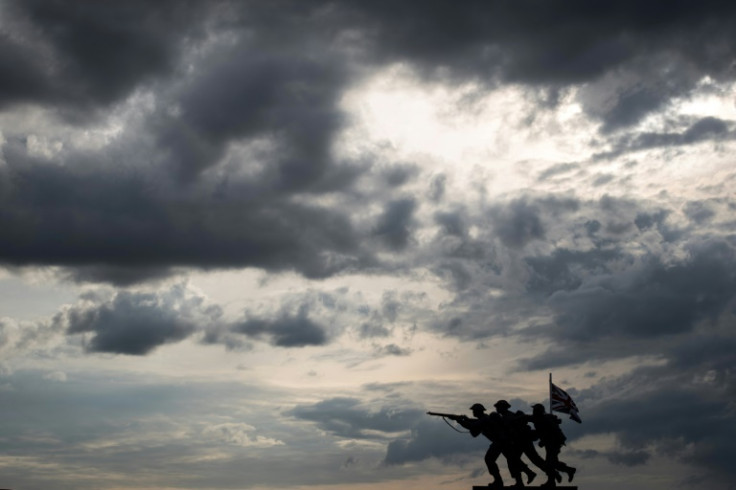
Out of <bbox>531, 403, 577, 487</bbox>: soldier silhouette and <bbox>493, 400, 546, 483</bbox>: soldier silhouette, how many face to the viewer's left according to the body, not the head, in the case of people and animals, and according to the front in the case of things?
2

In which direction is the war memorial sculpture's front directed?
to the viewer's left

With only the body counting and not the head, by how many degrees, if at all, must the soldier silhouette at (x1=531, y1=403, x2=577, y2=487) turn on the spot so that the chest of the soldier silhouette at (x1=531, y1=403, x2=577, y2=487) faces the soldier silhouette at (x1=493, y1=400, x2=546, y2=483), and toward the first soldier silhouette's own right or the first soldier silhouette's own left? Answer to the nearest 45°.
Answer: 0° — they already face them

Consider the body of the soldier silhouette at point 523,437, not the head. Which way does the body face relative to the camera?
to the viewer's left

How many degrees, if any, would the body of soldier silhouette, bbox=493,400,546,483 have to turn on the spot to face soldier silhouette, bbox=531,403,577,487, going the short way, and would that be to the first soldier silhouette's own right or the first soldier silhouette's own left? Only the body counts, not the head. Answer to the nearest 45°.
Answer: approximately 180°

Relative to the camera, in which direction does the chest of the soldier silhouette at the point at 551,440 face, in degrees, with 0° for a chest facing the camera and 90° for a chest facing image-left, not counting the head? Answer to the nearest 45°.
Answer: approximately 90°

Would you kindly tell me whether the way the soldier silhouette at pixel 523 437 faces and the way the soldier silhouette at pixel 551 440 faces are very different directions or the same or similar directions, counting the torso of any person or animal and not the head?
same or similar directions
